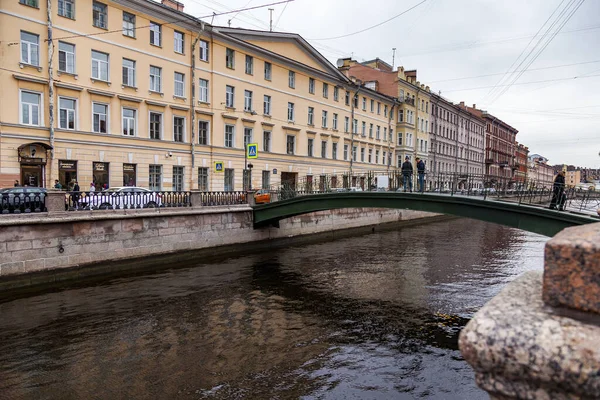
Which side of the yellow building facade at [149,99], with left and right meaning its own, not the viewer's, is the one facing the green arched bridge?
front

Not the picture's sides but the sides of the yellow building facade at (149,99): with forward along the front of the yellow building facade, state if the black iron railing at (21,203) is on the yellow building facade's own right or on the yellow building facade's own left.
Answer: on the yellow building facade's own right

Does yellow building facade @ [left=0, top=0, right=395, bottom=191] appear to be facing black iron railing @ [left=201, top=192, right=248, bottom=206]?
yes

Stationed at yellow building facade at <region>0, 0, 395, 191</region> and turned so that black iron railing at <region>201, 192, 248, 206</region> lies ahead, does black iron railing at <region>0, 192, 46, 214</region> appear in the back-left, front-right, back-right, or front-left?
front-right

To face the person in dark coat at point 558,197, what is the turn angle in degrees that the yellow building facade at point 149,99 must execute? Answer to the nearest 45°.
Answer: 0° — it already faces them

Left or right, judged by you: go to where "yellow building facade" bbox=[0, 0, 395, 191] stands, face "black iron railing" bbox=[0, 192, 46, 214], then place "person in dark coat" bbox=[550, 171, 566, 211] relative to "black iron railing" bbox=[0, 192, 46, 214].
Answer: left

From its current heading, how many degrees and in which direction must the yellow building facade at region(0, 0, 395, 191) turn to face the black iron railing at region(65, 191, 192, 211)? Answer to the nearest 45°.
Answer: approximately 45° to its right

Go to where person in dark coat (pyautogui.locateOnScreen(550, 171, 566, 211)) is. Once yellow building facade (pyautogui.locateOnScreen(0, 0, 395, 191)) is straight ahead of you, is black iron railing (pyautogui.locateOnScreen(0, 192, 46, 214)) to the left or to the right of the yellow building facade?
left

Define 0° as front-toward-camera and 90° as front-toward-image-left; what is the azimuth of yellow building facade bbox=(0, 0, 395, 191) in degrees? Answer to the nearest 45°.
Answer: approximately 315°
